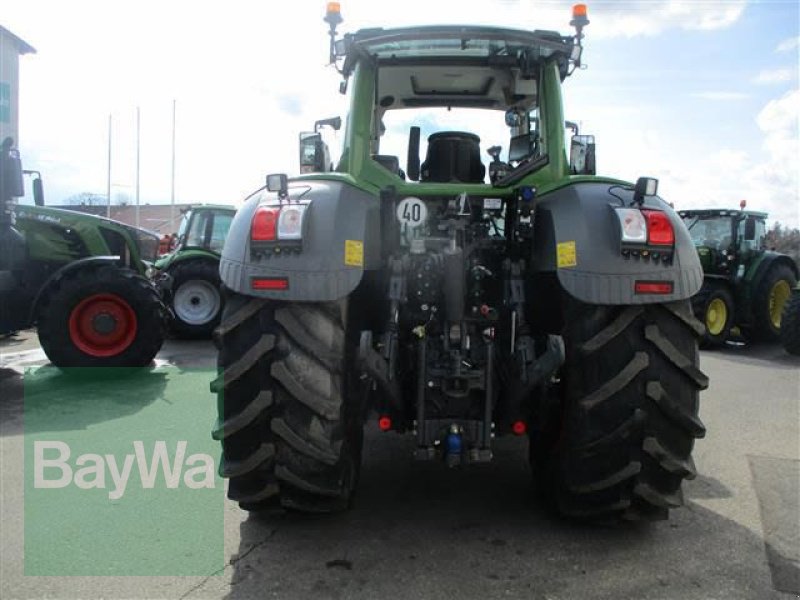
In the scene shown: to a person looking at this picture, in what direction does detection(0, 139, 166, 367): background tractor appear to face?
facing to the right of the viewer

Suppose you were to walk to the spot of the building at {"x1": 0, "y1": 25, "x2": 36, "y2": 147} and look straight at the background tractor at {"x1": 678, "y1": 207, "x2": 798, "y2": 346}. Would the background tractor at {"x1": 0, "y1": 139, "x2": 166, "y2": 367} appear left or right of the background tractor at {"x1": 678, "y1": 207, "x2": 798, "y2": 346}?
right

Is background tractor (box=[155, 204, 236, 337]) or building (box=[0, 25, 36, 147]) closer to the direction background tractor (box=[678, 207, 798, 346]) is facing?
the background tractor

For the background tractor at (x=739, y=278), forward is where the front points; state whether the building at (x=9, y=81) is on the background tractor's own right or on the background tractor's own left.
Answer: on the background tractor's own right

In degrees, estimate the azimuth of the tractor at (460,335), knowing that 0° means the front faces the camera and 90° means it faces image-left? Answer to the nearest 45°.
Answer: approximately 180°

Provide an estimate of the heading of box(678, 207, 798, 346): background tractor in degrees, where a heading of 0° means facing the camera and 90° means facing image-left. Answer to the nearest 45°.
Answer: approximately 45°

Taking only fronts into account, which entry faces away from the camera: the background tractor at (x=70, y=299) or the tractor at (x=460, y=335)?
the tractor
